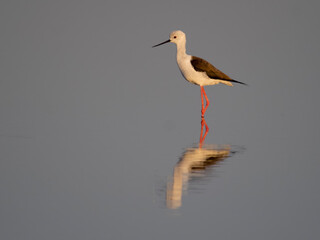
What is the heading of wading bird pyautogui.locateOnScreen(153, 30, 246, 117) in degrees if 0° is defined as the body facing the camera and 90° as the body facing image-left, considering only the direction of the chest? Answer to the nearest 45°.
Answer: approximately 90°
